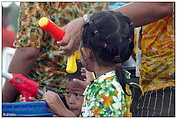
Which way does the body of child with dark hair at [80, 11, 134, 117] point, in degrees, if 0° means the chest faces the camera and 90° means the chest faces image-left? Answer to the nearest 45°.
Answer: approximately 135°

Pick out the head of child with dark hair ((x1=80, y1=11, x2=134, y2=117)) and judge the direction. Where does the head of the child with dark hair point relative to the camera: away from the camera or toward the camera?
away from the camera
